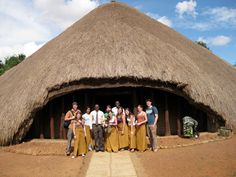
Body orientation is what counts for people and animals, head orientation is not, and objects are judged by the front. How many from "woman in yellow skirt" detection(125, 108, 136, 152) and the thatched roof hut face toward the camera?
2

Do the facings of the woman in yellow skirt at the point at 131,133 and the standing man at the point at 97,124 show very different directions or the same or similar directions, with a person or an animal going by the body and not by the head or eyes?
same or similar directions

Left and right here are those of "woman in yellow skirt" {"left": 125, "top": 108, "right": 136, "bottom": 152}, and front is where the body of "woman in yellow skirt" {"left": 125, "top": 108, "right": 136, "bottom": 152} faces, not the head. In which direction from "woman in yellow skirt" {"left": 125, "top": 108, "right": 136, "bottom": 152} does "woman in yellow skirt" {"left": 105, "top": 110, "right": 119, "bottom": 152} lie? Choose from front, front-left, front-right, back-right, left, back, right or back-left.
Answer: right

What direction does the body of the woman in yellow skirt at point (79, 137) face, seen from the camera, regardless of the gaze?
toward the camera

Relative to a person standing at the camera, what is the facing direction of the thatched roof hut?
facing the viewer

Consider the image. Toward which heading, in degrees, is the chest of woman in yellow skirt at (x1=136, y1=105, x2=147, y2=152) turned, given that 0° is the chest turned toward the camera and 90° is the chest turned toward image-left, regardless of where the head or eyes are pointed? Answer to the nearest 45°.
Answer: approximately 45°

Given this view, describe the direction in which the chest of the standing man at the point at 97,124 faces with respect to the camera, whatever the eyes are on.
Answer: toward the camera
